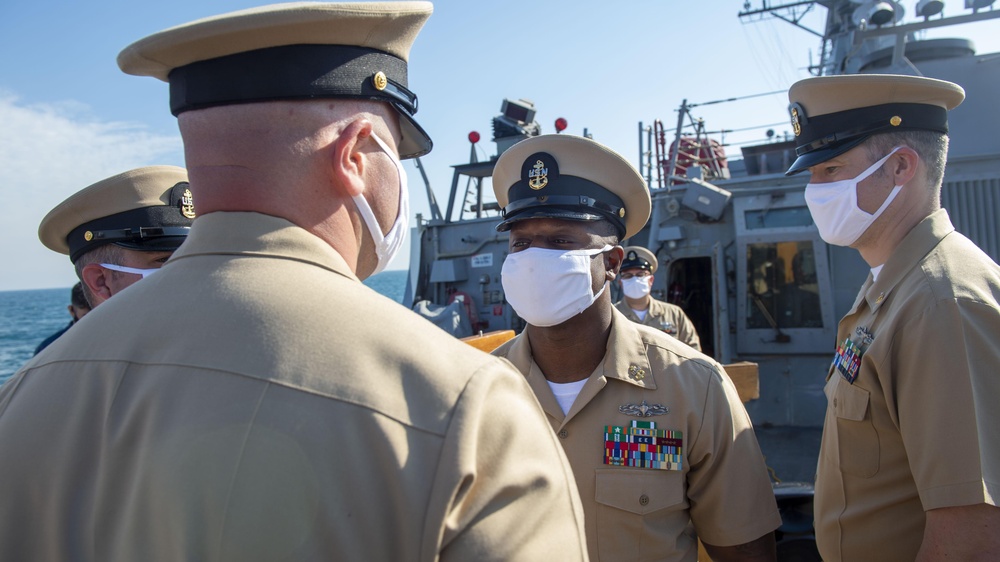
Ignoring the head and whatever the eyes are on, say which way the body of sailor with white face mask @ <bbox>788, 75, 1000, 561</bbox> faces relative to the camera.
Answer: to the viewer's left

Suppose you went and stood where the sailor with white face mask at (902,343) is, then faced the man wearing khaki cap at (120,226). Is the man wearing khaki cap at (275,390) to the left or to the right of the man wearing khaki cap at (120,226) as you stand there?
left

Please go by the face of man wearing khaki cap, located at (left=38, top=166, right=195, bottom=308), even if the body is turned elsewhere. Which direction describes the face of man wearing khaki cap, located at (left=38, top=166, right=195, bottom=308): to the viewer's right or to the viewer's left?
to the viewer's right

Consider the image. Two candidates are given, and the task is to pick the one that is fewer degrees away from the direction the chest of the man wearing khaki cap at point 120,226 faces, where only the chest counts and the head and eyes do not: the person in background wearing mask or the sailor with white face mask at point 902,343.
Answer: the sailor with white face mask

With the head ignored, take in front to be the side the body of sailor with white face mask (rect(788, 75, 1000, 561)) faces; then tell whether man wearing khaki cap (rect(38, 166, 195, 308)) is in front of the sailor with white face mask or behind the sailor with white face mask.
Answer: in front

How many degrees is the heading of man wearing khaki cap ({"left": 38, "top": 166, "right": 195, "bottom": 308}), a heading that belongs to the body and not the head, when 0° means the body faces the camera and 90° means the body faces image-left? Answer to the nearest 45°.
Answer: approximately 315°

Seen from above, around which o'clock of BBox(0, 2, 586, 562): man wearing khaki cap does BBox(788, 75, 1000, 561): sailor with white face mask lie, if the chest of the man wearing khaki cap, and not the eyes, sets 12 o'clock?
The sailor with white face mask is roughly at 1 o'clock from the man wearing khaki cap.

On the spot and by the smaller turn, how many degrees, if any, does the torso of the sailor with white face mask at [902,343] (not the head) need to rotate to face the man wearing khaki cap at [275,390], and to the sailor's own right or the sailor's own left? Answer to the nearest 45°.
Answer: approximately 45° to the sailor's own left

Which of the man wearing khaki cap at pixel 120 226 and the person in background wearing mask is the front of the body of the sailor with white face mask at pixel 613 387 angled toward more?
the man wearing khaki cap

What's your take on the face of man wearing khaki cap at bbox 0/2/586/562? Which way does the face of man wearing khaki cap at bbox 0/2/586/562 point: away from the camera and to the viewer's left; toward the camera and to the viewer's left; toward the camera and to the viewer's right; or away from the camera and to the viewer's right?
away from the camera and to the viewer's right

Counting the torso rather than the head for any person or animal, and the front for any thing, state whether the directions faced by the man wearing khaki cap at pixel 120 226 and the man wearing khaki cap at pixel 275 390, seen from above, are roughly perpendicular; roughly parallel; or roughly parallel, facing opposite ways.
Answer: roughly perpendicular

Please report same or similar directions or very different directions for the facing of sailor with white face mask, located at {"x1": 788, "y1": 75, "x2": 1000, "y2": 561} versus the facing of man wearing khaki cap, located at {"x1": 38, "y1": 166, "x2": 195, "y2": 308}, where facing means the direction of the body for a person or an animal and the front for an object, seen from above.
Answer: very different directions

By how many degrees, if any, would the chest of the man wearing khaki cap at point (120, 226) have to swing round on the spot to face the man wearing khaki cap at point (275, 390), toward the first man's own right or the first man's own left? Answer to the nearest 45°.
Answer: approximately 45° to the first man's own right
